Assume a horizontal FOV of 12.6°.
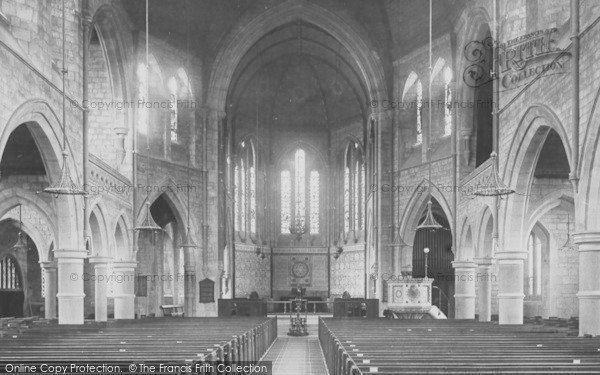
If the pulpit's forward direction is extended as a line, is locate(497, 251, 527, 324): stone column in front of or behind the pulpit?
in front

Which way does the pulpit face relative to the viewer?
toward the camera
